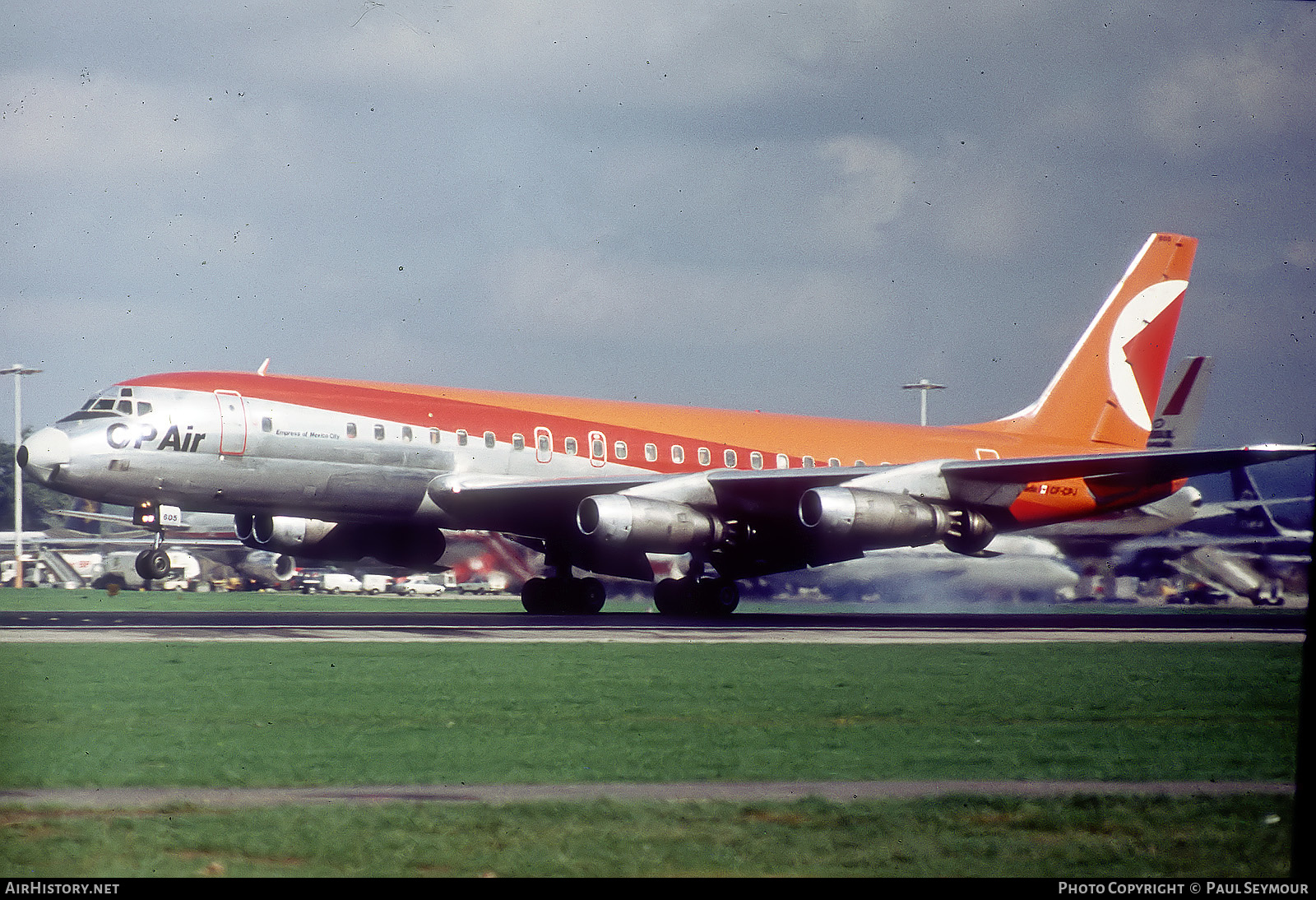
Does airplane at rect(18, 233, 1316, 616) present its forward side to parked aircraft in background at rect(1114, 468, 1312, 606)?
no

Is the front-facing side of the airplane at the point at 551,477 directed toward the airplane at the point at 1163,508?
no

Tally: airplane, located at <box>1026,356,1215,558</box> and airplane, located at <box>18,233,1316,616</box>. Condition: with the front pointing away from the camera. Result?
0

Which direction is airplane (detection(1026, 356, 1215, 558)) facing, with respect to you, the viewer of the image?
facing to the left of the viewer

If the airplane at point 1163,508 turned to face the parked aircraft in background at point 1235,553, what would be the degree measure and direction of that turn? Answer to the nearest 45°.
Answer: approximately 135° to its left

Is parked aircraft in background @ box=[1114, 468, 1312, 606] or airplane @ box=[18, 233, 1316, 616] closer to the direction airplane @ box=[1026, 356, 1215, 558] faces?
the airplane

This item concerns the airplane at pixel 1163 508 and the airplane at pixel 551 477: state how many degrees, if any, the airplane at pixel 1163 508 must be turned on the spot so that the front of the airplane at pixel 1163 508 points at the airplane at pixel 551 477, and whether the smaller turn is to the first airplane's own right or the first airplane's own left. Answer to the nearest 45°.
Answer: approximately 45° to the first airplane's own left

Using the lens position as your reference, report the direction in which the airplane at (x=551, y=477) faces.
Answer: facing the viewer and to the left of the viewer
